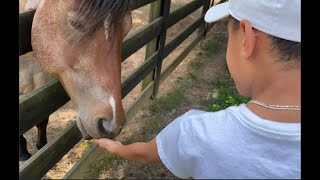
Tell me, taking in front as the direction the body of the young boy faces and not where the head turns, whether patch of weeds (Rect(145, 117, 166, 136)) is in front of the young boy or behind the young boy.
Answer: in front

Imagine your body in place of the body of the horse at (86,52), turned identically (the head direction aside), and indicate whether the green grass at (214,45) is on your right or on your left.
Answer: on your left

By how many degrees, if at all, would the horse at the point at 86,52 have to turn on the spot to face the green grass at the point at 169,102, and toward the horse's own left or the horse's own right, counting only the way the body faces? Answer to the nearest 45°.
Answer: approximately 90° to the horse's own left

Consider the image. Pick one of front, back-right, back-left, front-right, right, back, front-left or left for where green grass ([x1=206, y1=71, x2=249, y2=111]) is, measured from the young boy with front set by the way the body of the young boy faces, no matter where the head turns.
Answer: front-right

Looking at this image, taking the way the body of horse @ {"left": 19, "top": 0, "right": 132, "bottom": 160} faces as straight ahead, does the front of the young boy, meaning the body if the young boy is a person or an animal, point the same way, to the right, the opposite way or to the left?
the opposite way

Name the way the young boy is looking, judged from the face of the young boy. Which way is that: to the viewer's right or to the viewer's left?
to the viewer's left

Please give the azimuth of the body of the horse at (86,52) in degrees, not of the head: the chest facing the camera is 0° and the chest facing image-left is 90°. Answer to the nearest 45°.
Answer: approximately 315°

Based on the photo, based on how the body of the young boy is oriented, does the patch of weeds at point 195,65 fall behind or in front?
in front

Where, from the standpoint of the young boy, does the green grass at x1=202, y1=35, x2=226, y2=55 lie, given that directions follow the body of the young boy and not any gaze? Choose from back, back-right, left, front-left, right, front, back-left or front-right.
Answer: front-right

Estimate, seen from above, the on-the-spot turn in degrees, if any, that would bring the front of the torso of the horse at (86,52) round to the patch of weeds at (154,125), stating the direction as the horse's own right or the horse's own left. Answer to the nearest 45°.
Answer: approximately 90° to the horse's own left

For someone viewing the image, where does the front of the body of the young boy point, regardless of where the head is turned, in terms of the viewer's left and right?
facing away from the viewer and to the left of the viewer
